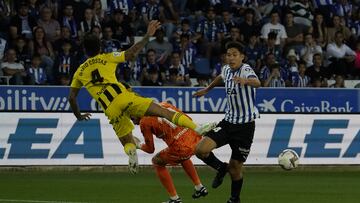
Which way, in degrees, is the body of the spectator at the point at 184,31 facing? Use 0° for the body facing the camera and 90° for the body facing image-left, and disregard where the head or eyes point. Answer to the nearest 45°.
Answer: approximately 0°

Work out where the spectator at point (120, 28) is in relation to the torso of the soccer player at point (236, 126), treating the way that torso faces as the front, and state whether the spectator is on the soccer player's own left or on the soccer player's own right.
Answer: on the soccer player's own right

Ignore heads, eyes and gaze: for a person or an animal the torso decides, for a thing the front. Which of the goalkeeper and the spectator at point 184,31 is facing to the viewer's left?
the goalkeeper

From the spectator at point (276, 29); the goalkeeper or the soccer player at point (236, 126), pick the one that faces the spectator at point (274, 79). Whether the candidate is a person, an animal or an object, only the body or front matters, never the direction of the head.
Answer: the spectator at point (276, 29)

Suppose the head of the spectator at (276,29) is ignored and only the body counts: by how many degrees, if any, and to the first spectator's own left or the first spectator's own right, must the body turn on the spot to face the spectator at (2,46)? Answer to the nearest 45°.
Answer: approximately 45° to the first spectator's own right

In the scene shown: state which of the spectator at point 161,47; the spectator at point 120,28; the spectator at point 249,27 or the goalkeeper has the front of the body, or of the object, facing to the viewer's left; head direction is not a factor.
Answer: the goalkeeper

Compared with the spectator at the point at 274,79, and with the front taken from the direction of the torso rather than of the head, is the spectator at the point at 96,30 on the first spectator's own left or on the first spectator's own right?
on the first spectator's own right

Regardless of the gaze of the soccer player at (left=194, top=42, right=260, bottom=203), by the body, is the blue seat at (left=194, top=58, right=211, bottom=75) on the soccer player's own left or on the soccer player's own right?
on the soccer player's own right
